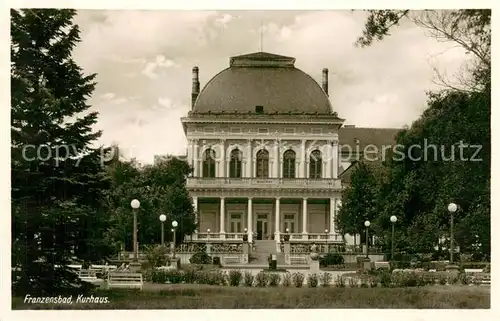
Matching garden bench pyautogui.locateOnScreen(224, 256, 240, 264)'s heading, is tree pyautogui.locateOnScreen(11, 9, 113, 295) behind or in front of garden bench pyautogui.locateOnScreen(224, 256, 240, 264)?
in front

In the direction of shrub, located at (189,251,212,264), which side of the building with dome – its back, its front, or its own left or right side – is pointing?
front

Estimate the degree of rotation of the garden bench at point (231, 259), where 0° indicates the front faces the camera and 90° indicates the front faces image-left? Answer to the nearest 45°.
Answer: approximately 0°

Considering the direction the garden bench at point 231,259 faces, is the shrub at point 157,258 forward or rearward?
forward

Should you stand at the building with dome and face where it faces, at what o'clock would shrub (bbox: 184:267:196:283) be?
The shrub is roughly at 12 o'clock from the building with dome.

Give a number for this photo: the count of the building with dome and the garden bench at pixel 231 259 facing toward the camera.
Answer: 2

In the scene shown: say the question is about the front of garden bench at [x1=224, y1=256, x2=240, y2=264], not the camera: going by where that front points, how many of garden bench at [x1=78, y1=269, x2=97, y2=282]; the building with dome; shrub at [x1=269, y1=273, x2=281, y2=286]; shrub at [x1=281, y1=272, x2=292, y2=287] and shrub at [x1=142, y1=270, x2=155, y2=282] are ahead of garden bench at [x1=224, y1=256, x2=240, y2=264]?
4

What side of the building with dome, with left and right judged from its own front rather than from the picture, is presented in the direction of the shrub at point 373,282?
front

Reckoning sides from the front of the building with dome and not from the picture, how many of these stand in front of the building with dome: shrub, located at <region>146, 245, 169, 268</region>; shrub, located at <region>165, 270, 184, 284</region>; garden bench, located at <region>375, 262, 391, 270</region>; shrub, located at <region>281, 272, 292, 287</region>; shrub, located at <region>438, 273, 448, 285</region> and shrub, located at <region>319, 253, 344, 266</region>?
6

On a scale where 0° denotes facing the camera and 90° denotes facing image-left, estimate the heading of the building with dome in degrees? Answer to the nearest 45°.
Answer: approximately 0°

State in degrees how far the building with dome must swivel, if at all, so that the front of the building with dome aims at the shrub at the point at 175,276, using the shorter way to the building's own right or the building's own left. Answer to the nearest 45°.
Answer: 0° — it already faces it
